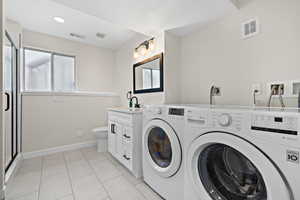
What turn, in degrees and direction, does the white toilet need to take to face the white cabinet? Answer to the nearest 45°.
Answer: approximately 90° to its left

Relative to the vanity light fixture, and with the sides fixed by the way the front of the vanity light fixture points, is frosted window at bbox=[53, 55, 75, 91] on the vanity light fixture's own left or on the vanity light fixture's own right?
on the vanity light fixture's own right

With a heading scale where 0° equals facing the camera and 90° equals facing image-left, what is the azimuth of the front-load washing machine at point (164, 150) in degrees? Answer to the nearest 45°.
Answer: approximately 45°

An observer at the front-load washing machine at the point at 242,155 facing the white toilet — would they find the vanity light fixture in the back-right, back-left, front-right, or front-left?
front-right

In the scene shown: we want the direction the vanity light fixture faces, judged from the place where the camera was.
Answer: facing the viewer and to the left of the viewer

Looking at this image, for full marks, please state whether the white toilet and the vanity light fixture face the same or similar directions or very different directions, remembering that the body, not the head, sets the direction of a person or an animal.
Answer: same or similar directions

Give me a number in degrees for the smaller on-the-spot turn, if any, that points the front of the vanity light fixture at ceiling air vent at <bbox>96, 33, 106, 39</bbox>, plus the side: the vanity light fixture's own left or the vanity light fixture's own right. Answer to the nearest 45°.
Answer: approximately 90° to the vanity light fixture's own right

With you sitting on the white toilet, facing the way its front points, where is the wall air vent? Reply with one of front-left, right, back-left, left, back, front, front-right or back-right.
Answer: back-left

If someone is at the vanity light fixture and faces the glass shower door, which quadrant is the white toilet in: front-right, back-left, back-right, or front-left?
front-right
